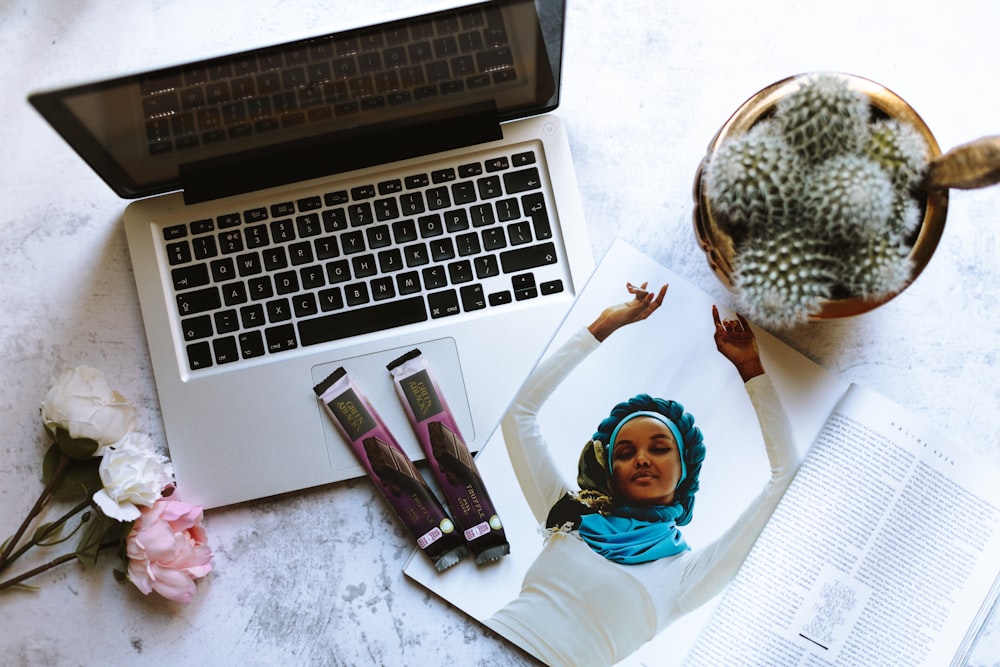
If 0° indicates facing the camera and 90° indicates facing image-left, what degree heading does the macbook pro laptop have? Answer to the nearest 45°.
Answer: approximately 0°
